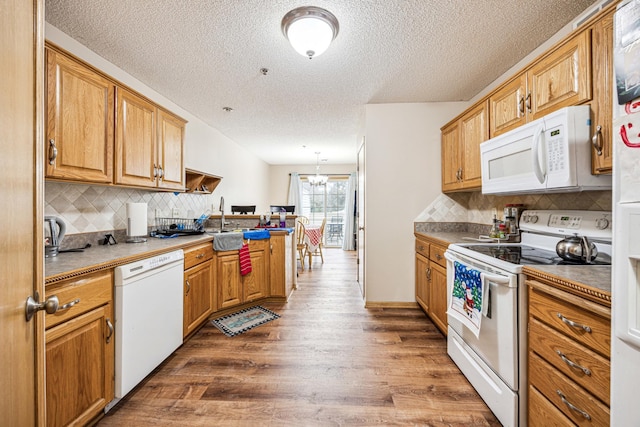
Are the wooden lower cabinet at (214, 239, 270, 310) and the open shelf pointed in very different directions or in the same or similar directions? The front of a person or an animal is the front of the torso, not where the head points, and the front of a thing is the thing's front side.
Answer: same or similar directions

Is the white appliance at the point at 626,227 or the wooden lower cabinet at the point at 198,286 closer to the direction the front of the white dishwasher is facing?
the white appliance

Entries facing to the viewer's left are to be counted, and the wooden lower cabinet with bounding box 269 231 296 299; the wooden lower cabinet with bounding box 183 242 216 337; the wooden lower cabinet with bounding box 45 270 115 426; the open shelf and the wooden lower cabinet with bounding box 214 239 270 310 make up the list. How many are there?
0

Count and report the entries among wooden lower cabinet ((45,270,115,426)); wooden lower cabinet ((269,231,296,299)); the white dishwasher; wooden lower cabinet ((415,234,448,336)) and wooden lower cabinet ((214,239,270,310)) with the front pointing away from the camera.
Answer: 0

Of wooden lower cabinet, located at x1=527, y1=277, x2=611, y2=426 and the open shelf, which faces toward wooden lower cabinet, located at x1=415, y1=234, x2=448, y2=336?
the open shelf

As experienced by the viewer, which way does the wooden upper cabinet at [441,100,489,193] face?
facing the viewer and to the left of the viewer

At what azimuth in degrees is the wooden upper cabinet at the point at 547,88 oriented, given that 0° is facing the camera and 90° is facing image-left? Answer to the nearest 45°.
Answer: approximately 45°

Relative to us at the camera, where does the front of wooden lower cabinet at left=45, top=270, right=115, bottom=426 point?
facing the viewer and to the right of the viewer

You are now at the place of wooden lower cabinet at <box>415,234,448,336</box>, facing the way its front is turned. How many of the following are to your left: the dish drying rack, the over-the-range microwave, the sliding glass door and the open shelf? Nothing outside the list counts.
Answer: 1

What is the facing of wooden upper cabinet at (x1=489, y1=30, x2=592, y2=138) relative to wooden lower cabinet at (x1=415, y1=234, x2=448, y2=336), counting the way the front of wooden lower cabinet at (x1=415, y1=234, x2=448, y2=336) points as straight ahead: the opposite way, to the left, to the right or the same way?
the same way

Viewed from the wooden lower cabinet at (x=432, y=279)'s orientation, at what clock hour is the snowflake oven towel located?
The snowflake oven towel is roughly at 10 o'clock from the wooden lower cabinet.

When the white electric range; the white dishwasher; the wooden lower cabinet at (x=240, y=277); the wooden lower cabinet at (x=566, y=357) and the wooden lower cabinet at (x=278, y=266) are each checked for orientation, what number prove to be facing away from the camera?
0

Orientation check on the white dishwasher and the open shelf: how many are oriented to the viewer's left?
0

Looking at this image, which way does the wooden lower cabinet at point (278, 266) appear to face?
toward the camera

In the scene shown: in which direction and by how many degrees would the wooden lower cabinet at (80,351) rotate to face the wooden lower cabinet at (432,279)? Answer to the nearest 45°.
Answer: approximately 45° to its left

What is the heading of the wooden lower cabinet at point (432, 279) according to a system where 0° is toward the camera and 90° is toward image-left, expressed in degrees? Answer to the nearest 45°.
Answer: approximately 45°

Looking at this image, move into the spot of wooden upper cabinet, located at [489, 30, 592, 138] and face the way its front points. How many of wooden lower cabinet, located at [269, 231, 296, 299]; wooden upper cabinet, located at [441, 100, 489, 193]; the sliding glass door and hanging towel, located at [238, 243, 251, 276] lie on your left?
0

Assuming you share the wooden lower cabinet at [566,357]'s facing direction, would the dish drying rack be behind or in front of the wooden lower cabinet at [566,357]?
in front
